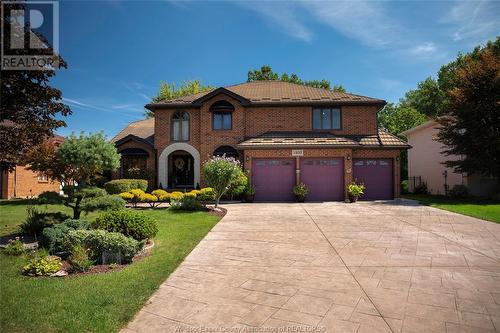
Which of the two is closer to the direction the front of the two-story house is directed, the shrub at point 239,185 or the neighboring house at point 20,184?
the shrub

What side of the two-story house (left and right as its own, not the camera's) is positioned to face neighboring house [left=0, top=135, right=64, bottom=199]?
right

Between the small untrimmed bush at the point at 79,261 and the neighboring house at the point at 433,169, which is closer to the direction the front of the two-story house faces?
the small untrimmed bush

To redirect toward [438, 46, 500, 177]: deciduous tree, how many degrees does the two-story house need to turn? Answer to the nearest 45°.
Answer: approximately 90° to its left

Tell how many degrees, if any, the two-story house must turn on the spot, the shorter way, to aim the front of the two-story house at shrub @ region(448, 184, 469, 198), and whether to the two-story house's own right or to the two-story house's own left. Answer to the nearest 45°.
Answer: approximately 90° to the two-story house's own left

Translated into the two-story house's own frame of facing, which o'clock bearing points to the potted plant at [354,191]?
The potted plant is roughly at 10 o'clock from the two-story house.

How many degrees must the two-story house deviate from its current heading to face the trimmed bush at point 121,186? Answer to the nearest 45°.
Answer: approximately 90° to its right

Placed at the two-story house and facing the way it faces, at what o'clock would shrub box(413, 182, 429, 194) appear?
The shrub is roughly at 8 o'clock from the two-story house.

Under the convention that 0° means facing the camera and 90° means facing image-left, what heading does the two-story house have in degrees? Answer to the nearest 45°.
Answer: approximately 0°

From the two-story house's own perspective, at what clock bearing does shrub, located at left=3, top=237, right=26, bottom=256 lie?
The shrub is roughly at 1 o'clock from the two-story house.

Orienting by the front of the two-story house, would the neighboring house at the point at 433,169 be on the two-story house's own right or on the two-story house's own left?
on the two-story house's own left

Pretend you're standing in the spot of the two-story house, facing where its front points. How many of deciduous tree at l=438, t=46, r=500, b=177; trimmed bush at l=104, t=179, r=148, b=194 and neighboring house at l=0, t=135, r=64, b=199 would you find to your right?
2
